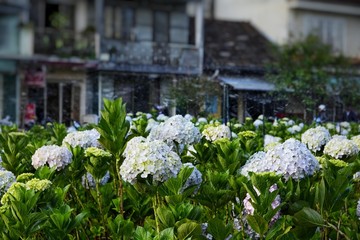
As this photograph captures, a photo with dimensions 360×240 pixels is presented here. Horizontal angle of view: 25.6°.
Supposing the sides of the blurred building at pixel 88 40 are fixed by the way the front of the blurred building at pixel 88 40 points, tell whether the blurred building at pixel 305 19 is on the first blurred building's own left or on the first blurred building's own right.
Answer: on the first blurred building's own left

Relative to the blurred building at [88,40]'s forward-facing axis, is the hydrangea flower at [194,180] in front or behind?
in front

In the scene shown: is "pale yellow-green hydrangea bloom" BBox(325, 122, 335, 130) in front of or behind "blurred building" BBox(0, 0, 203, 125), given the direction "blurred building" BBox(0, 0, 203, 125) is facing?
in front

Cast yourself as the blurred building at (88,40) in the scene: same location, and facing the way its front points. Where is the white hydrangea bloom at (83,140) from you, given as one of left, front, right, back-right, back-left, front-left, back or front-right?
front

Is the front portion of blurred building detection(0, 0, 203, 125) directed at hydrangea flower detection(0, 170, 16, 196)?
yes

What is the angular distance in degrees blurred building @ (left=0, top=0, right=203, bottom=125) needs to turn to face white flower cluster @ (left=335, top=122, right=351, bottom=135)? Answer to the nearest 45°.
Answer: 0° — it already faces it

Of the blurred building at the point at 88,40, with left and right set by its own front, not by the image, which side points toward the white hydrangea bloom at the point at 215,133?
front

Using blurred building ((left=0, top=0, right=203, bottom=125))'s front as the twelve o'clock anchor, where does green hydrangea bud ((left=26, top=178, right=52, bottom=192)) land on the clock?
The green hydrangea bud is roughly at 12 o'clock from the blurred building.

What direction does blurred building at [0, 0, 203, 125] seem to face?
toward the camera
